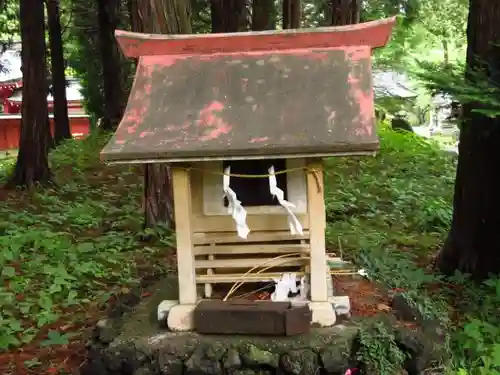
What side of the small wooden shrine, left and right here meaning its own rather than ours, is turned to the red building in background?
back

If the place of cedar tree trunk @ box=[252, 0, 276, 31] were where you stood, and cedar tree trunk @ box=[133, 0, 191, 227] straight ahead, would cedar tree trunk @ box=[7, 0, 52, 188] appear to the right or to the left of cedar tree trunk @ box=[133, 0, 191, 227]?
right

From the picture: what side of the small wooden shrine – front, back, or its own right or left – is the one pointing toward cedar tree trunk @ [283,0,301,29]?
back

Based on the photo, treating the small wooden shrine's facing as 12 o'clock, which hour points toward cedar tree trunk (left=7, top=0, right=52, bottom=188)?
The cedar tree trunk is roughly at 5 o'clock from the small wooden shrine.

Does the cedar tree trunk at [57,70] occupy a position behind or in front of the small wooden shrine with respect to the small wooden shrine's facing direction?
behind

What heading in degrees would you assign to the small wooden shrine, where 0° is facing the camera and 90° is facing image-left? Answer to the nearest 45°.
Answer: approximately 0°

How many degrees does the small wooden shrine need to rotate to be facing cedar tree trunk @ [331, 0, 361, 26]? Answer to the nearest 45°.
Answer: approximately 180°

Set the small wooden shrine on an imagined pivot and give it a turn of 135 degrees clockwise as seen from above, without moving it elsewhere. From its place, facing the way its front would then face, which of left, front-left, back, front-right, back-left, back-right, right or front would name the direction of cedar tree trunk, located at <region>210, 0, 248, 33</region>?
front-right

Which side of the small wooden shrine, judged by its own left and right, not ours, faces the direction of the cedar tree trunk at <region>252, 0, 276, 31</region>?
back

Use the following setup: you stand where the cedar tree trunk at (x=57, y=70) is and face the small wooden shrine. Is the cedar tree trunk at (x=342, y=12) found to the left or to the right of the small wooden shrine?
left
